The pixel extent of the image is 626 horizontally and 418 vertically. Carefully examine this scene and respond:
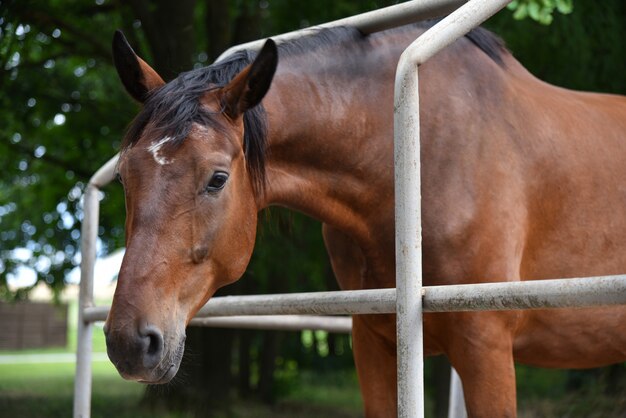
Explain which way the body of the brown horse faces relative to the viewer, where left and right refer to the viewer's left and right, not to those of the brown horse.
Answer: facing the viewer and to the left of the viewer

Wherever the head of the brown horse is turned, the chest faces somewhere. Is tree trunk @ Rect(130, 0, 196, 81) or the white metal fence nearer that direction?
the white metal fence

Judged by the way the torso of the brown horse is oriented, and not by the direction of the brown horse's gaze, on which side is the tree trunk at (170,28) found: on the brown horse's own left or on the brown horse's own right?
on the brown horse's own right
